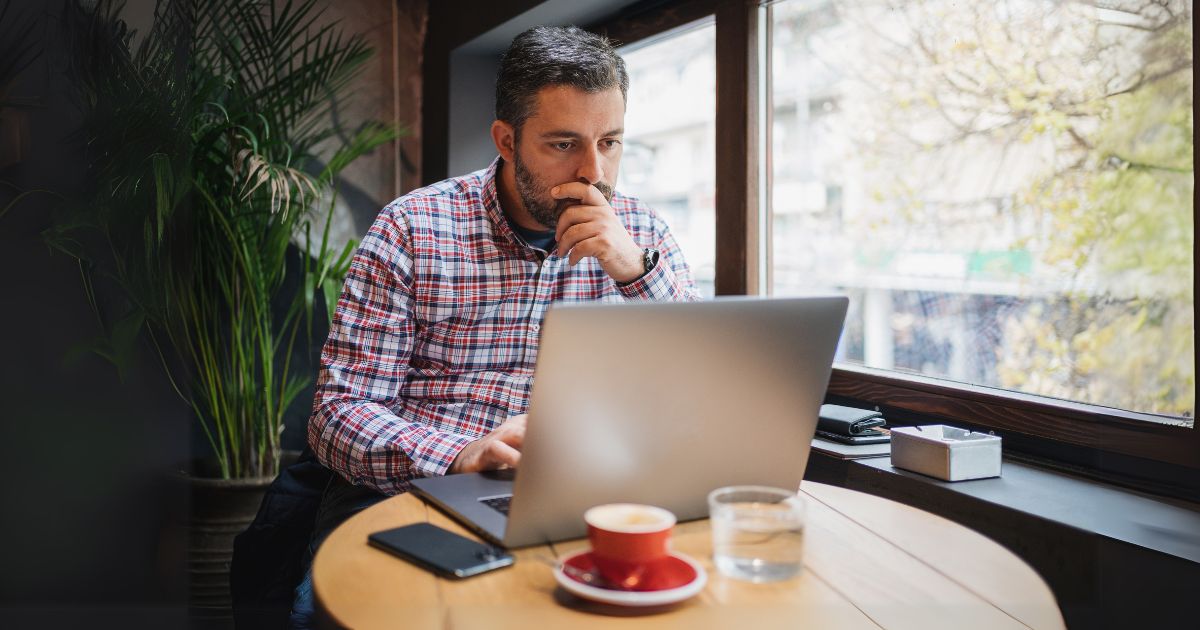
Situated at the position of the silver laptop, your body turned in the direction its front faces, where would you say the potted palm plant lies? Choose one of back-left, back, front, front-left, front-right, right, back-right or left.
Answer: front

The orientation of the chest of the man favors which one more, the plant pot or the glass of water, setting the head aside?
the glass of water

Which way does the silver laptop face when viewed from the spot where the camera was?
facing away from the viewer and to the left of the viewer

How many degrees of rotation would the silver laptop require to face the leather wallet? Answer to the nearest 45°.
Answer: approximately 90° to its right

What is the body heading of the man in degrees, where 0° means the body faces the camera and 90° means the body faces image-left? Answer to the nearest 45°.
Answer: approximately 315°

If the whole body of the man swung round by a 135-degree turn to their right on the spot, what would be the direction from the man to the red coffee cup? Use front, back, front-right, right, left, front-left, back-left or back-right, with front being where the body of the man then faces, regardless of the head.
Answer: left

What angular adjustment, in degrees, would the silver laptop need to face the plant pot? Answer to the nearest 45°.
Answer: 0° — it already faces it

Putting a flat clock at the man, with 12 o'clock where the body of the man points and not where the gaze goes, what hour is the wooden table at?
The wooden table is roughly at 1 o'clock from the man.

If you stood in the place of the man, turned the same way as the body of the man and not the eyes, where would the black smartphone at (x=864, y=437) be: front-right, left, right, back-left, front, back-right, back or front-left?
front-left

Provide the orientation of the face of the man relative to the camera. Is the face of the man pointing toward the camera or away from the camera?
toward the camera

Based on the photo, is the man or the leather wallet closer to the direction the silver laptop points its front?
the man

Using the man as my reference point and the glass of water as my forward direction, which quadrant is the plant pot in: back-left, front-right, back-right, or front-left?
back-right

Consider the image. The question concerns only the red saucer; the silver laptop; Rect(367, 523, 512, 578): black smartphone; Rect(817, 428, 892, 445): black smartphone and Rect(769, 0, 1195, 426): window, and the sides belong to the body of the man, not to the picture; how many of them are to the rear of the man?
0

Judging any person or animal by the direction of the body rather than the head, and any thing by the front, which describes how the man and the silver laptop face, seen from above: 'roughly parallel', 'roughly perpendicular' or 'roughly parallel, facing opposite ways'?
roughly parallel, facing opposite ways
